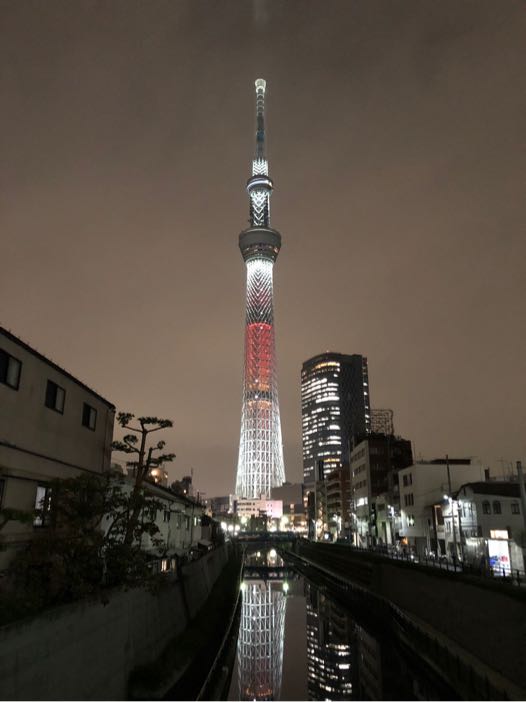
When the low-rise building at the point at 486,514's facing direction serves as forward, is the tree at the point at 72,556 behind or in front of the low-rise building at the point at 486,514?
in front

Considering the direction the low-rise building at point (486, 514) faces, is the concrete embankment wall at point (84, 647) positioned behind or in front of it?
in front

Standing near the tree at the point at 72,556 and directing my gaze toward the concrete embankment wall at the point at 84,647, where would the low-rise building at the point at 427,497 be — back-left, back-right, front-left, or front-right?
back-left

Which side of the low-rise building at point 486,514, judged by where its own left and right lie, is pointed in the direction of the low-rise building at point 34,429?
front

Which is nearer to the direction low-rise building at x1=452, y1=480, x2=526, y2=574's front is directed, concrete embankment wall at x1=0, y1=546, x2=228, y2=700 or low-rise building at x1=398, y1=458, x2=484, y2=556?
the concrete embankment wall

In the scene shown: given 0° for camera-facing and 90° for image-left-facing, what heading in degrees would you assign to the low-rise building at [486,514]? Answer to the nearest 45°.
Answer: approximately 45°
